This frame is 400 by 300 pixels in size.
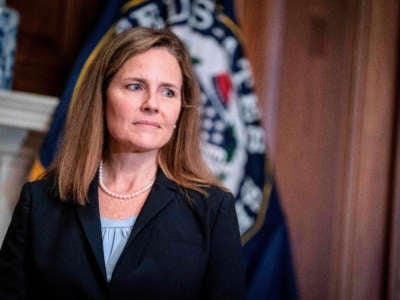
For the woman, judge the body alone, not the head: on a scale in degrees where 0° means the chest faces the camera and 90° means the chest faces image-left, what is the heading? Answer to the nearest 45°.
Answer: approximately 0°

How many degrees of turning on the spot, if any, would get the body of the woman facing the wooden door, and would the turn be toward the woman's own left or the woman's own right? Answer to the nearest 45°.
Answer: approximately 135° to the woman's own left
